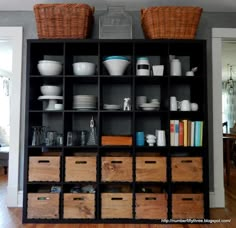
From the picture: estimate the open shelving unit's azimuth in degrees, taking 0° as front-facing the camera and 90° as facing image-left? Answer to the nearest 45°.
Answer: approximately 0°
